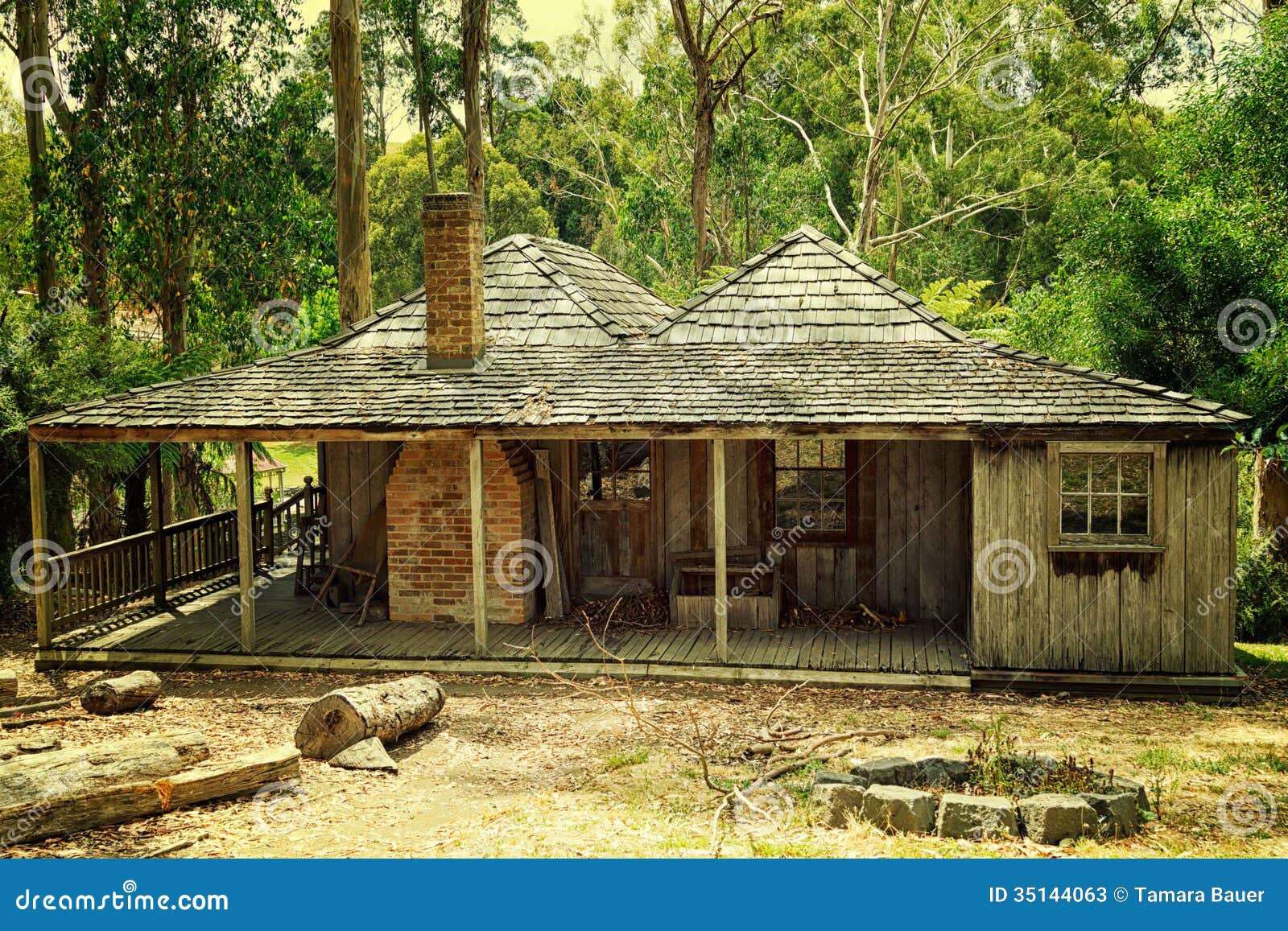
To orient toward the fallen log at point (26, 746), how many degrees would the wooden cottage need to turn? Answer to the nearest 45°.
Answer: approximately 45° to its right

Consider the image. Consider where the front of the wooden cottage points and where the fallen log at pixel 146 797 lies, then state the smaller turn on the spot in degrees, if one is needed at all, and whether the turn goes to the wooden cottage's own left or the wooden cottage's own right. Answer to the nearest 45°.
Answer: approximately 45° to the wooden cottage's own right

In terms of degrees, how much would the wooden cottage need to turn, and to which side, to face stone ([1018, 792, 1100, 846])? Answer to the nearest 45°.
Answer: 0° — it already faces it

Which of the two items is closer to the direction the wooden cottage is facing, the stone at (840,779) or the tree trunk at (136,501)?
the stone

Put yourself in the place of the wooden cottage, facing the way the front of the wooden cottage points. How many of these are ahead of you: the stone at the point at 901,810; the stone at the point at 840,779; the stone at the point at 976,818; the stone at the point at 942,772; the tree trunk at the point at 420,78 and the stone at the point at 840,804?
5

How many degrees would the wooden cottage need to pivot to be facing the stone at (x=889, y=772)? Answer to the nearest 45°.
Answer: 0° — it already faces it

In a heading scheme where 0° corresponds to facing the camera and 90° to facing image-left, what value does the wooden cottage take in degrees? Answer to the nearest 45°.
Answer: approximately 0°

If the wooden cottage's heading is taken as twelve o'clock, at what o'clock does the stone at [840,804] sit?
The stone is roughly at 12 o'clock from the wooden cottage.
